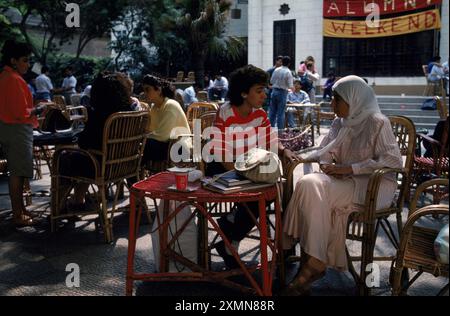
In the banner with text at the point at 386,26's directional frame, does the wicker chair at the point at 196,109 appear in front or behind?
in front

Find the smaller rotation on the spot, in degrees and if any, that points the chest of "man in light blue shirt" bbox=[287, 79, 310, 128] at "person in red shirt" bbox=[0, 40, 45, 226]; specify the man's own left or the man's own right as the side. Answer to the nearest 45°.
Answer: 0° — they already face them

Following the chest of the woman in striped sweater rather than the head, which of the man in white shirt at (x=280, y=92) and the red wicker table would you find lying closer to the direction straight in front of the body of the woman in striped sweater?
the red wicker table

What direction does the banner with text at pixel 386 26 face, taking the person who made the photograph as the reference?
facing the viewer

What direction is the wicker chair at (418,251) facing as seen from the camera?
to the viewer's left

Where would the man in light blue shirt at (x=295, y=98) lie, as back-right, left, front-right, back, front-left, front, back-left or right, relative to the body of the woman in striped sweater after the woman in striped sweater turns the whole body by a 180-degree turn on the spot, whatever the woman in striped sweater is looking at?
front-right

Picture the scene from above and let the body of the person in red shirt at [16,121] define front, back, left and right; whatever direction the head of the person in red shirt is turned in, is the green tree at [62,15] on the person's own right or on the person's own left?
on the person's own left

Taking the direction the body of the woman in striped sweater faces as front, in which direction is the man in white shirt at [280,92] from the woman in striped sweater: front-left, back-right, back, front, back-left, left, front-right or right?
back-left

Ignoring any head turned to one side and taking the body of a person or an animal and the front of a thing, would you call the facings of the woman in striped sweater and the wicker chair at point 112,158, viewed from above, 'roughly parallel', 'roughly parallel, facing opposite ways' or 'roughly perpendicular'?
roughly parallel, facing opposite ways

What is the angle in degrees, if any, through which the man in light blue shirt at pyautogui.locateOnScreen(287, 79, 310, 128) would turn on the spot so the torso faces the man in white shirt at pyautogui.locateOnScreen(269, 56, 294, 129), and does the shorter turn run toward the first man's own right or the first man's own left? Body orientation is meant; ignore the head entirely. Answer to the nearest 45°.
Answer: approximately 45° to the first man's own right

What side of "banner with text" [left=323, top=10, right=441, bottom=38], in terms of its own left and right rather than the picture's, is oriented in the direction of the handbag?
front

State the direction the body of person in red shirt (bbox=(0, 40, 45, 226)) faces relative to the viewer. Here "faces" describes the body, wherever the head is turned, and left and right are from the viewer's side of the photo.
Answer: facing to the right of the viewer
